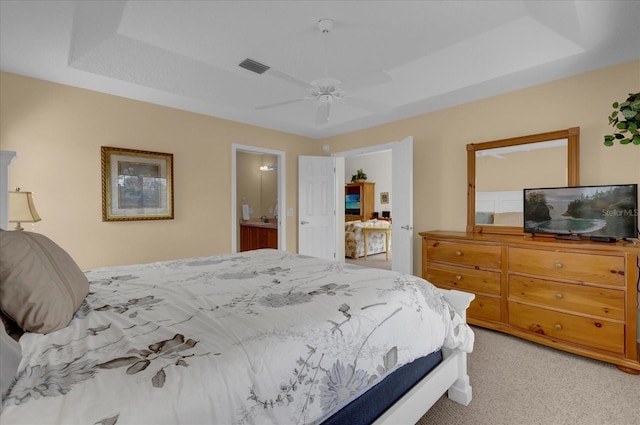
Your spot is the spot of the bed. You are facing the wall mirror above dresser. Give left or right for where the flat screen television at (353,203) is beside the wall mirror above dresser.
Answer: left

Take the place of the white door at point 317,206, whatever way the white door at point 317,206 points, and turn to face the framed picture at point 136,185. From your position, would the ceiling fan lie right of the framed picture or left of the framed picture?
left

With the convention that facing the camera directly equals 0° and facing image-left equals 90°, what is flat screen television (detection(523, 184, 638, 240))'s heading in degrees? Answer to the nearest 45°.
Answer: approximately 45°

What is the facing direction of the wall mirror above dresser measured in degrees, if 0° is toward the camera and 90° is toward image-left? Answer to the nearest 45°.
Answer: approximately 45°
